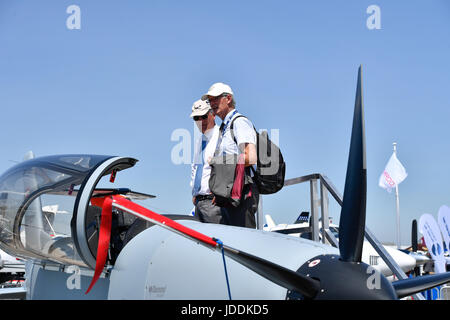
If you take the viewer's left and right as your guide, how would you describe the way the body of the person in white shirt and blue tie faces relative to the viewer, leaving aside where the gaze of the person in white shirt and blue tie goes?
facing the viewer and to the left of the viewer

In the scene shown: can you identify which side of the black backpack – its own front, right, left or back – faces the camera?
right

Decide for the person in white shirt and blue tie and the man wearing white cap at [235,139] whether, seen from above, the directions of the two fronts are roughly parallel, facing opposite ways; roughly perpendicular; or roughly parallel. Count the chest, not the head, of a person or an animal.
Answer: roughly parallel

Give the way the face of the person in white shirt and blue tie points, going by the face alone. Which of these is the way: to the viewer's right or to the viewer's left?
to the viewer's left

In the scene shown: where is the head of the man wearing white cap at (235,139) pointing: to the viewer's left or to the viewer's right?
to the viewer's left

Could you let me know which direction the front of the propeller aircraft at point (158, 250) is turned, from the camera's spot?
facing the viewer and to the right of the viewer
